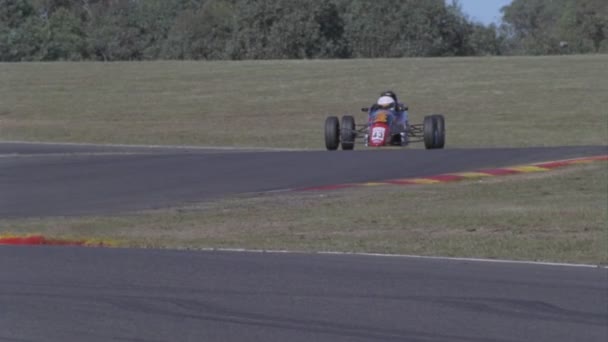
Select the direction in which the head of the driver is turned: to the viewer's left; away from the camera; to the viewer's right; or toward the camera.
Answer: toward the camera

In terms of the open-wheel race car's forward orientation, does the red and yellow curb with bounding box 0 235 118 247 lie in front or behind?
in front

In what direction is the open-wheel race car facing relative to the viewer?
toward the camera
